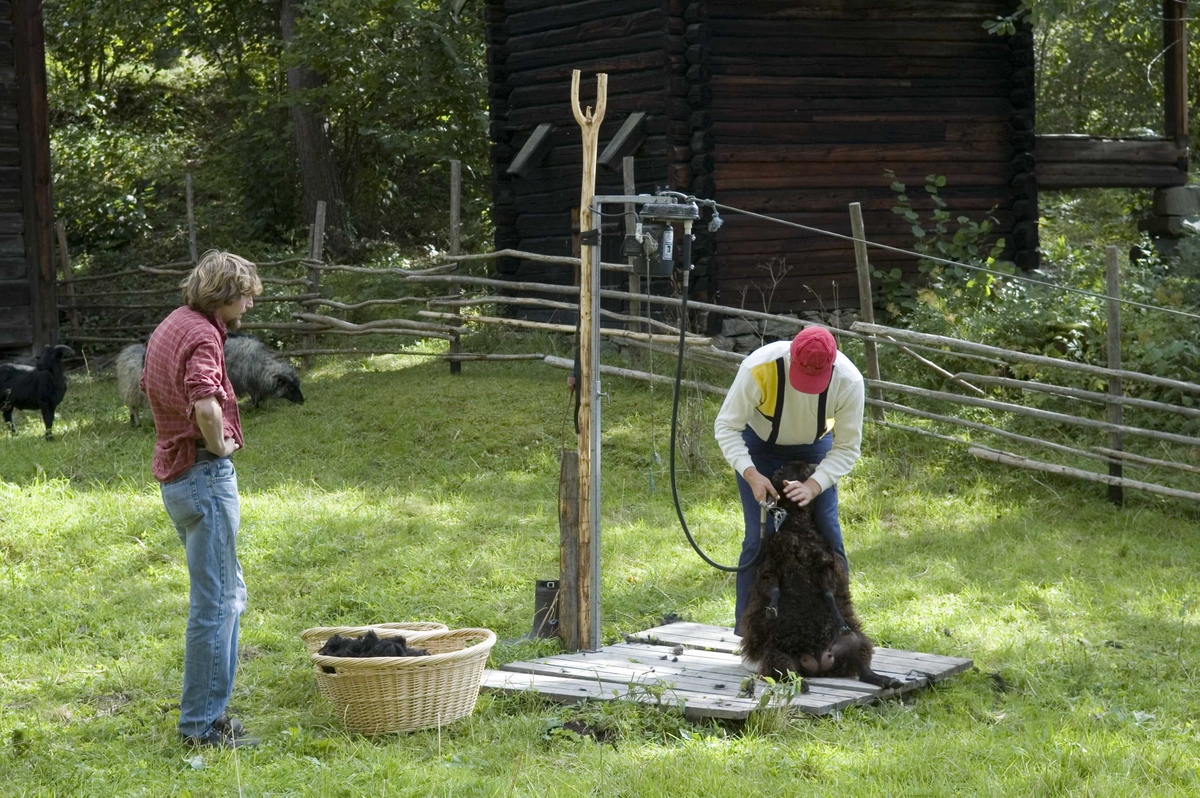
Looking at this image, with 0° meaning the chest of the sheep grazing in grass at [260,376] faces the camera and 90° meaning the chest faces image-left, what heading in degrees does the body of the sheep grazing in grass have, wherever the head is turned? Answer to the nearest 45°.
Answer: approximately 270°

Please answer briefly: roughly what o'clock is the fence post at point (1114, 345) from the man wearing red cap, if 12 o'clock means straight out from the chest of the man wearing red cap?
The fence post is roughly at 7 o'clock from the man wearing red cap.

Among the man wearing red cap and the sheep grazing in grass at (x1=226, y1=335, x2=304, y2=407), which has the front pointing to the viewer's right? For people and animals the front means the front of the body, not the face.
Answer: the sheep grazing in grass

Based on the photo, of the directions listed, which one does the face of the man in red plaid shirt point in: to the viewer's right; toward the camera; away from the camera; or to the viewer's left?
to the viewer's right

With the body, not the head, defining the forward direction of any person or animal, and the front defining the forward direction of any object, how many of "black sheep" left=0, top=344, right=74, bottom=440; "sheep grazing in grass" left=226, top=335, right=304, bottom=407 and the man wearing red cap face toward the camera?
1

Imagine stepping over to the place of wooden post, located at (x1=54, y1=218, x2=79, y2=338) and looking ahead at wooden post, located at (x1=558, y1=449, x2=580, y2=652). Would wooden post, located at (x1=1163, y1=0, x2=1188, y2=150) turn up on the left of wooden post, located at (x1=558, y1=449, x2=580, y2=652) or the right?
left

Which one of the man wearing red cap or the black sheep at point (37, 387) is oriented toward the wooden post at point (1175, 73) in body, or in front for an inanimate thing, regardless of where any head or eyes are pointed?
the black sheep

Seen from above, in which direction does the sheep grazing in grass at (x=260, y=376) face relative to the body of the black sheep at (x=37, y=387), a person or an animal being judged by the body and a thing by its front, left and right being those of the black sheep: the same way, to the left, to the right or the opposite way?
the same way

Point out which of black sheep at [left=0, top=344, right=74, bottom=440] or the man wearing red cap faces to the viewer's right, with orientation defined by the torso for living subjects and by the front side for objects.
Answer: the black sheep

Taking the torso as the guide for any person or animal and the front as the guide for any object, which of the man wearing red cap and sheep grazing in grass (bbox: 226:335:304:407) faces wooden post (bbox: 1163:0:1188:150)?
the sheep grazing in grass

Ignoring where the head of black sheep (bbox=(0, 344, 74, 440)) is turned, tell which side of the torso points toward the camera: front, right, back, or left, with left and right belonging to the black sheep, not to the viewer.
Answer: right

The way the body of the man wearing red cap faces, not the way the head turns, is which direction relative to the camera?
toward the camera

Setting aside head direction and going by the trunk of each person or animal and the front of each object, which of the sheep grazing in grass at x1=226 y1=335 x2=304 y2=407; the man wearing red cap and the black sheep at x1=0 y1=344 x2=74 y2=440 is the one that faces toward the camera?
the man wearing red cap
